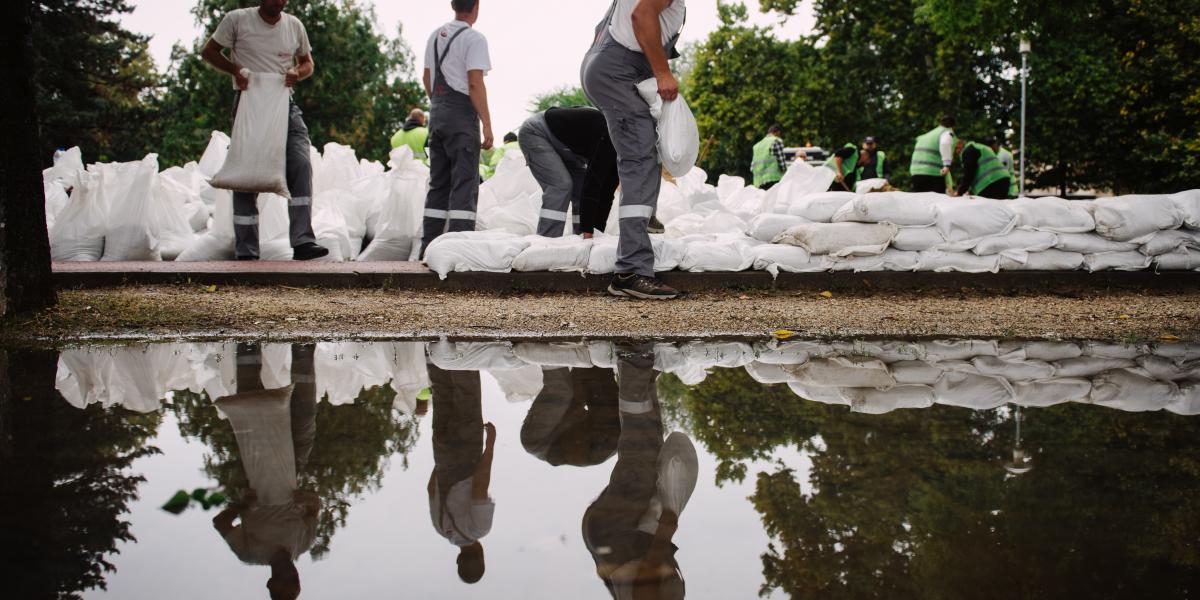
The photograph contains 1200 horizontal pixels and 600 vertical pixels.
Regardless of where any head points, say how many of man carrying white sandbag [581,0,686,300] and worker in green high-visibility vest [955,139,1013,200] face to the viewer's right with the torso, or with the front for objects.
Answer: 1

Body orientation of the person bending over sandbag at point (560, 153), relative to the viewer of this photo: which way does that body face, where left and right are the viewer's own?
facing to the right of the viewer

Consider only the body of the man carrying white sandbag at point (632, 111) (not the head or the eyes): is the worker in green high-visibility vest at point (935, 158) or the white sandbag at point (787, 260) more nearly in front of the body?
the white sandbag

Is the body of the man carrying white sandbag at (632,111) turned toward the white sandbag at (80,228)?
no

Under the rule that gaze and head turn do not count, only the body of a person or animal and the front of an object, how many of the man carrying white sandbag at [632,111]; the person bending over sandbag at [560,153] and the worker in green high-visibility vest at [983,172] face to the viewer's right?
2

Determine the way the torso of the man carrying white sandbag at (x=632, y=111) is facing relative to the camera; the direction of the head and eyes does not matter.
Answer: to the viewer's right

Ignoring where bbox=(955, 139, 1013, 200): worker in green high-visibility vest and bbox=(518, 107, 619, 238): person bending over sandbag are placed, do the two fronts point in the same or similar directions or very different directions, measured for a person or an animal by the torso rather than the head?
very different directions

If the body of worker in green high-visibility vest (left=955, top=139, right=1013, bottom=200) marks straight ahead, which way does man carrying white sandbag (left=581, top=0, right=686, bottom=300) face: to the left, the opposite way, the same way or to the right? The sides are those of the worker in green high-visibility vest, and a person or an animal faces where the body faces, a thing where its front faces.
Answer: the opposite way

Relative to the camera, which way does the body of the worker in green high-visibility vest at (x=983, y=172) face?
to the viewer's left

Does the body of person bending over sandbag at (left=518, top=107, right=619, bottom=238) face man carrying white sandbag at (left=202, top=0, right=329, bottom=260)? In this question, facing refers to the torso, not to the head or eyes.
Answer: no

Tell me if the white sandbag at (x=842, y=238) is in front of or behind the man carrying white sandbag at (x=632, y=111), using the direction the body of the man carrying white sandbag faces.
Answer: in front
